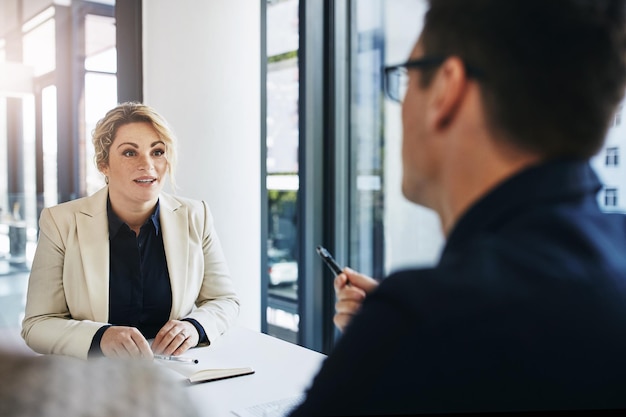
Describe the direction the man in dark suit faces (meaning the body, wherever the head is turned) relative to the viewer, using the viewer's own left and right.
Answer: facing away from the viewer and to the left of the viewer

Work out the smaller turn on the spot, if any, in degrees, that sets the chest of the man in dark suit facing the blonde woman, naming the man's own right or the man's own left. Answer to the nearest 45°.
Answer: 0° — they already face them

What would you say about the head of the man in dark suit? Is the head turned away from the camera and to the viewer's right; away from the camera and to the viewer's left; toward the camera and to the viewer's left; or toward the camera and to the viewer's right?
away from the camera and to the viewer's left

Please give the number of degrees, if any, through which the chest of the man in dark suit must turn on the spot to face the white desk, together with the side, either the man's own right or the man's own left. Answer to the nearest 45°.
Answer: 0° — they already face it
